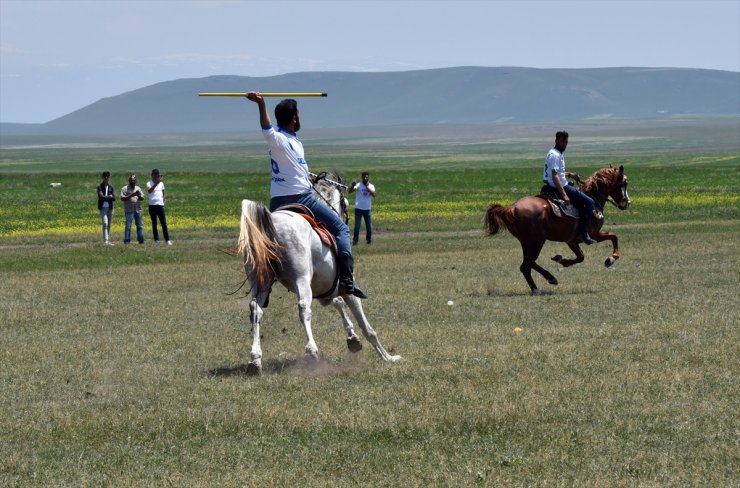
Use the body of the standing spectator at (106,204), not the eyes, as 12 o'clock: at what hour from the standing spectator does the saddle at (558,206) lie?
The saddle is roughly at 11 o'clock from the standing spectator.

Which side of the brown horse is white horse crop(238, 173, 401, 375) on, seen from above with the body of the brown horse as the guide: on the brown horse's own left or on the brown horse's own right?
on the brown horse's own right

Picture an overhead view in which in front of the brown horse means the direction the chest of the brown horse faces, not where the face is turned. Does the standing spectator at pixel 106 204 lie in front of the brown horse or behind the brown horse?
behind

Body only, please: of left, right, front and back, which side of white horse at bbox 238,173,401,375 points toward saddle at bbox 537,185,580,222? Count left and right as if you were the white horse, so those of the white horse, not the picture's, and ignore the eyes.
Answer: front

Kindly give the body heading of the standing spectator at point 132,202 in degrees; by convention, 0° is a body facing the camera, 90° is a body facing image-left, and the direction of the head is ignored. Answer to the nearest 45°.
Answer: approximately 0°

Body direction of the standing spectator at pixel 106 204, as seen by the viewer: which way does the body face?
toward the camera

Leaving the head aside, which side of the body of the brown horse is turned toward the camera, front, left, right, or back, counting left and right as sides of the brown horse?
right

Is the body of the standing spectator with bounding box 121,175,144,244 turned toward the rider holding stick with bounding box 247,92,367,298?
yes

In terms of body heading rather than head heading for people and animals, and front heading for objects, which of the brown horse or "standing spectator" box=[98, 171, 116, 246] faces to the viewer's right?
the brown horse

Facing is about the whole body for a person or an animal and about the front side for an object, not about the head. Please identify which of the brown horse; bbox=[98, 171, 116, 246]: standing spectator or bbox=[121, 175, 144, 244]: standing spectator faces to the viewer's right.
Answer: the brown horse

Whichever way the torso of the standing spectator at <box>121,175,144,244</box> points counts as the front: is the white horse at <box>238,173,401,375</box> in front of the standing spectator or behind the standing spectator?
in front

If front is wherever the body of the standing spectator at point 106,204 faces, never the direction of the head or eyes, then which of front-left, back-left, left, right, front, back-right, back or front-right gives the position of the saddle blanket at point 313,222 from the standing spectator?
front

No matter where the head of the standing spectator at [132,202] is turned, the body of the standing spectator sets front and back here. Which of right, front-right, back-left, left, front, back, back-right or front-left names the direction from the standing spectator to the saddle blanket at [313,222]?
front

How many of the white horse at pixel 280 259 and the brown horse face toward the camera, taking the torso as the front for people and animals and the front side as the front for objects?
0

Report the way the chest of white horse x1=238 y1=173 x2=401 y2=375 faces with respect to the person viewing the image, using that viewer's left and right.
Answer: facing away from the viewer and to the right of the viewer
